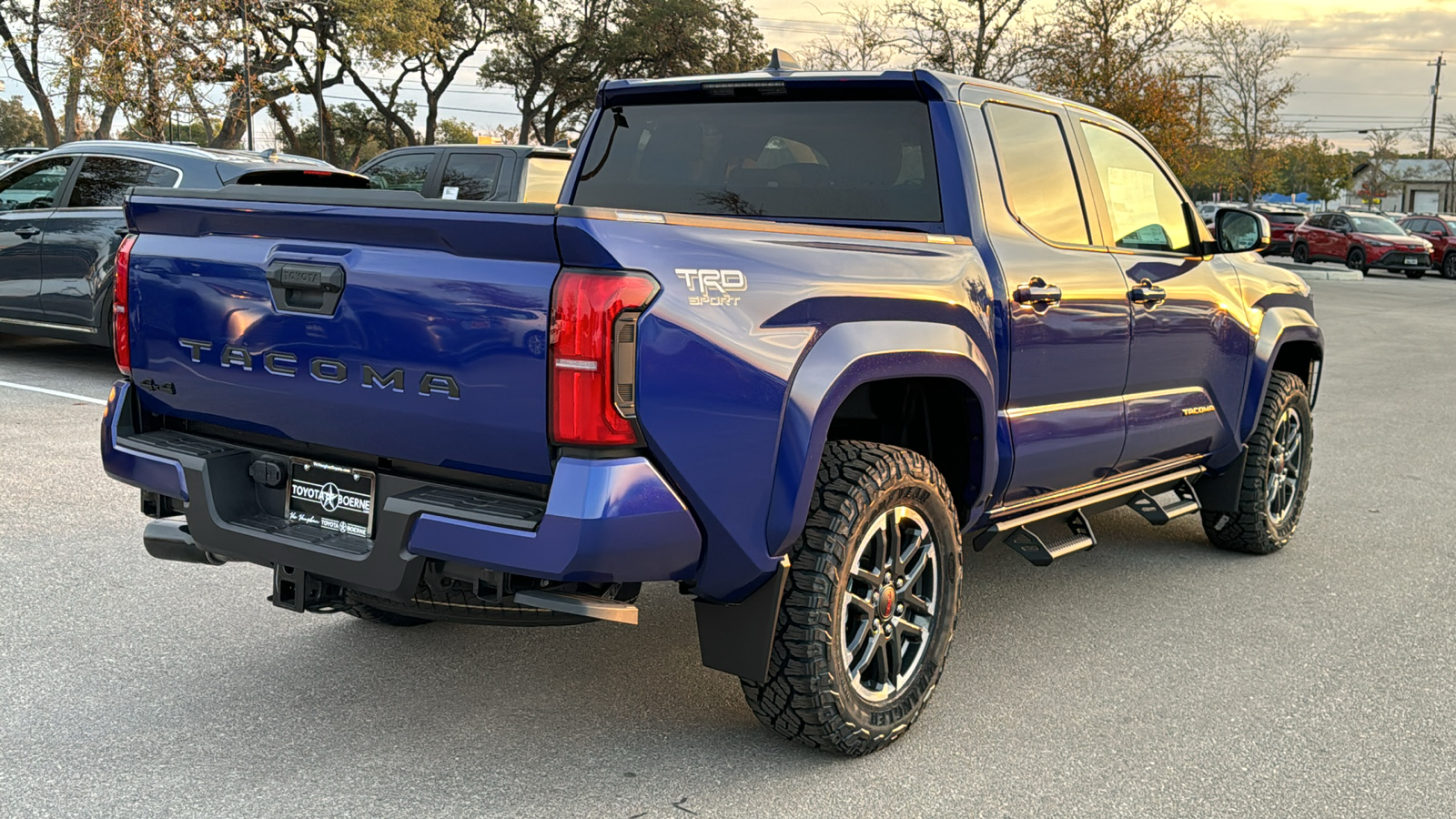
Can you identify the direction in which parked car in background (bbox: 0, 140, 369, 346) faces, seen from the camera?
facing away from the viewer and to the left of the viewer

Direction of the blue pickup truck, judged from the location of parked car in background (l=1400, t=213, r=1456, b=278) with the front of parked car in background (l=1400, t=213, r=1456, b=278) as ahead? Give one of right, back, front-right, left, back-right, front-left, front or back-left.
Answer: front-right

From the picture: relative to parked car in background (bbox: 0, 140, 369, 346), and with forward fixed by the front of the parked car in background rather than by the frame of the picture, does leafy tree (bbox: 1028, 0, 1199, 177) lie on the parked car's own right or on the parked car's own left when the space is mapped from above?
on the parked car's own right

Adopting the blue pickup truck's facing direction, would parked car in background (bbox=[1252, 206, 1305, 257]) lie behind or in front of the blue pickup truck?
in front

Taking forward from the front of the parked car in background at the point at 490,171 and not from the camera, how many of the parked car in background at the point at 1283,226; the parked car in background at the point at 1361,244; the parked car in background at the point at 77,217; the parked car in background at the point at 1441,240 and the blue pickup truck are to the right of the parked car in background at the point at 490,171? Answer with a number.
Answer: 3

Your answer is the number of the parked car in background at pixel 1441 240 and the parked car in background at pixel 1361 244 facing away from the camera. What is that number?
0

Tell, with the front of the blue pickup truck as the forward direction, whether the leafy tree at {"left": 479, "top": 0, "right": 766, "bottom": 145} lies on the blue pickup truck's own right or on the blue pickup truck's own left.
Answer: on the blue pickup truck's own left

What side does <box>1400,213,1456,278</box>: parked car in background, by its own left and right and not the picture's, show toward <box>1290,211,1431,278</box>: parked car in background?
right

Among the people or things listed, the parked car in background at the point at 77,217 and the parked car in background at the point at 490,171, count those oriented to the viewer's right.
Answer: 0

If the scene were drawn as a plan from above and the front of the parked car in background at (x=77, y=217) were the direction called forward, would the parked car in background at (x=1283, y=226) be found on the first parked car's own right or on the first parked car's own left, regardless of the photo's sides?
on the first parked car's own right

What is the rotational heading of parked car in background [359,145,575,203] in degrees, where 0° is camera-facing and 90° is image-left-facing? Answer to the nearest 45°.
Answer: approximately 135°

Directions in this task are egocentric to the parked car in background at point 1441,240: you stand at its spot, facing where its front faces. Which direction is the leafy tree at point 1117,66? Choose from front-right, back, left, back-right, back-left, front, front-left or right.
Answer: right

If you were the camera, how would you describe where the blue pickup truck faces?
facing away from the viewer and to the right of the viewer

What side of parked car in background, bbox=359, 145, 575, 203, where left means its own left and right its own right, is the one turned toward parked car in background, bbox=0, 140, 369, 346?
left

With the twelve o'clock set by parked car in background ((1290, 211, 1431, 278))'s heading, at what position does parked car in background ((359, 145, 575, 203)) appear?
parked car in background ((359, 145, 575, 203)) is roughly at 2 o'clock from parked car in background ((1290, 211, 1431, 278)).

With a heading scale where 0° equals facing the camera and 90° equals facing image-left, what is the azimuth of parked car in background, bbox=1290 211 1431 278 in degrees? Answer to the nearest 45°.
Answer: approximately 315°
